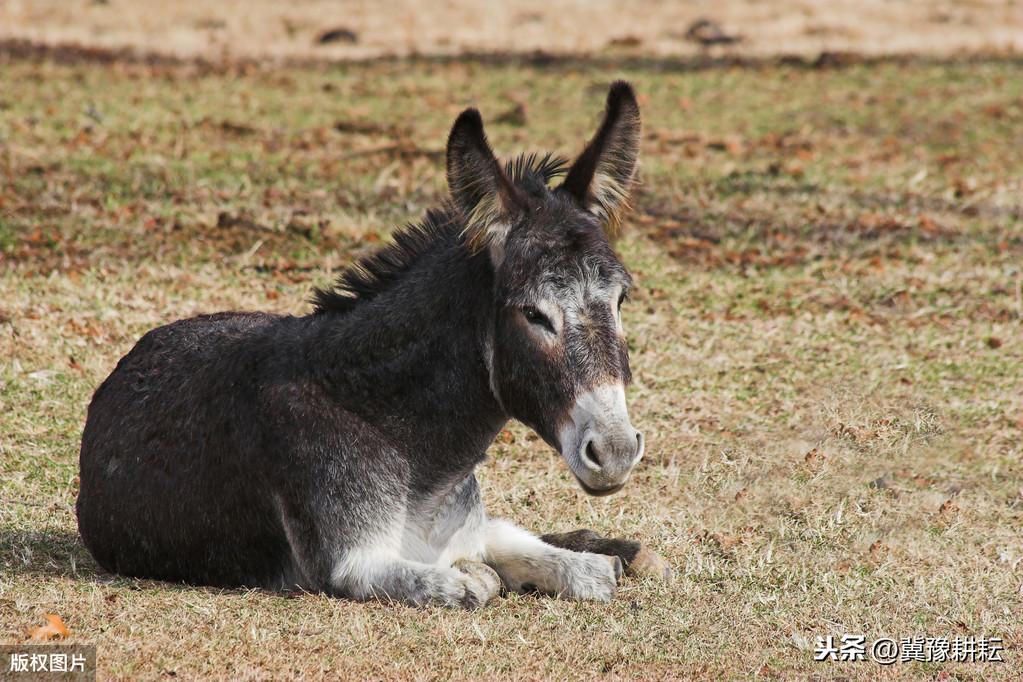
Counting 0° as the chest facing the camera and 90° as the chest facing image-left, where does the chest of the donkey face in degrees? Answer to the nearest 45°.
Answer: approximately 315°

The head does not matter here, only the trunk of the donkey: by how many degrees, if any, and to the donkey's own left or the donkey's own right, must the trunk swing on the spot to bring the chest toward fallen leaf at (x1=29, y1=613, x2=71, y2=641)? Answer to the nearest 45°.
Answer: approximately 90° to the donkey's own right
